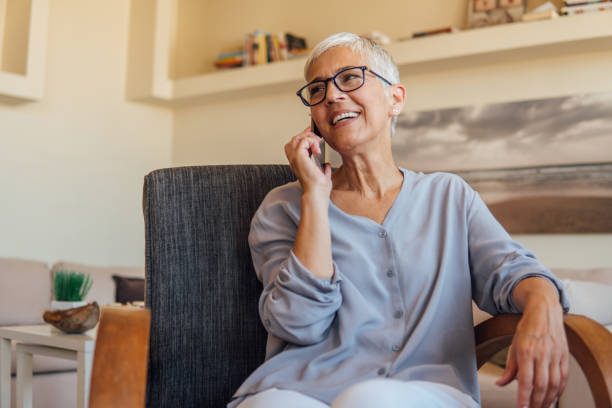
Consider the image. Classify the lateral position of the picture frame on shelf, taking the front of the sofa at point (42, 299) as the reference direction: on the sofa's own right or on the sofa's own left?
on the sofa's own left

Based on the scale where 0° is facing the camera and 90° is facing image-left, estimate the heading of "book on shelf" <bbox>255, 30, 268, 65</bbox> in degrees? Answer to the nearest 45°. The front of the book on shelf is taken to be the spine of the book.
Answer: approximately 0°

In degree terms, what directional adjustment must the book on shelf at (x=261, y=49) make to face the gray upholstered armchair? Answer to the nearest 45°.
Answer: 0° — it already faces it

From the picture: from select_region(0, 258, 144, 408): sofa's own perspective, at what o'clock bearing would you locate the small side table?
The small side table is roughly at 12 o'clock from the sofa.

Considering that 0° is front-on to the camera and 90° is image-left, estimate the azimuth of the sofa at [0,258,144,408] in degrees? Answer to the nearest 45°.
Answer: approximately 0°

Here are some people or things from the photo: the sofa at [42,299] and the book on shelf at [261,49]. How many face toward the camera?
2

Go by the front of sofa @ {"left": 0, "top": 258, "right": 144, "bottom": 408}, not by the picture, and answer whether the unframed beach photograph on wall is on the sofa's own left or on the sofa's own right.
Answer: on the sofa's own left

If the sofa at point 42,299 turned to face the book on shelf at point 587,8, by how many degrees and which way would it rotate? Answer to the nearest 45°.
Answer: approximately 45° to its left
